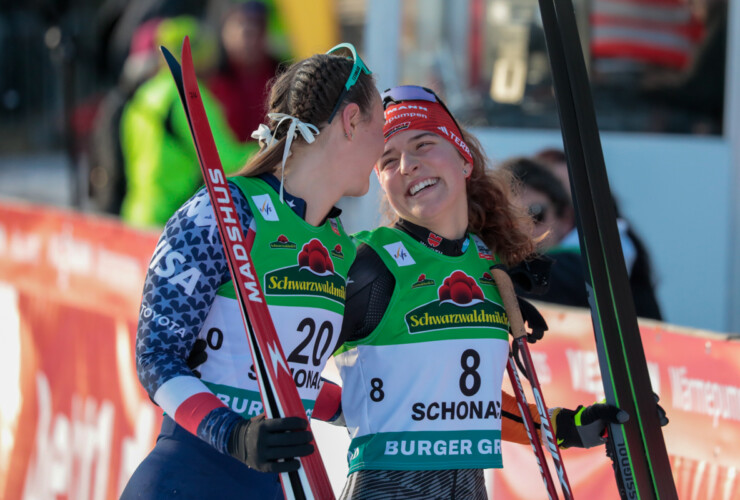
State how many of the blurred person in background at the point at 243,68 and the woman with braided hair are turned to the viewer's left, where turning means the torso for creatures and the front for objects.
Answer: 0

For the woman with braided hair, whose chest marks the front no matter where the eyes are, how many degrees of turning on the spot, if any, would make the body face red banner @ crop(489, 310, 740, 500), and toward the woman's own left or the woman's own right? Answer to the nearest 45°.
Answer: approximately 90° to the woman's own left

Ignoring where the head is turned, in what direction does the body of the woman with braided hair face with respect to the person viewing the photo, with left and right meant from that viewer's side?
facing the viewer and to the right of the viewer

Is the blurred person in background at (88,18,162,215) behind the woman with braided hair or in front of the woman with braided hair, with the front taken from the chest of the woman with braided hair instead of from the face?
behind

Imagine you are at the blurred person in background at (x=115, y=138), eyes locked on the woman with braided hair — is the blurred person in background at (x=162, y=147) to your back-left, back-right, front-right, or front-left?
front-left

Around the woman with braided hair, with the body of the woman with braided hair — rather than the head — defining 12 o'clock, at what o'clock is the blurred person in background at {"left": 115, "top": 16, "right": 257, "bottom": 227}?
The blurred person in background is roughly at 7 o'clock from the woman with braided hair.

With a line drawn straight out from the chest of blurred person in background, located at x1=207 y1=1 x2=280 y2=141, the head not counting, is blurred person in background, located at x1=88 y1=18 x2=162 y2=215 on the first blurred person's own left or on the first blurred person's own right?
on the first blurred person's own right

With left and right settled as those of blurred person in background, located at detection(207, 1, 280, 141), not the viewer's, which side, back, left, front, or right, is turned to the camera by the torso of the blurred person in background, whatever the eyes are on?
front

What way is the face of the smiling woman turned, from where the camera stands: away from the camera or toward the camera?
toward the camera
